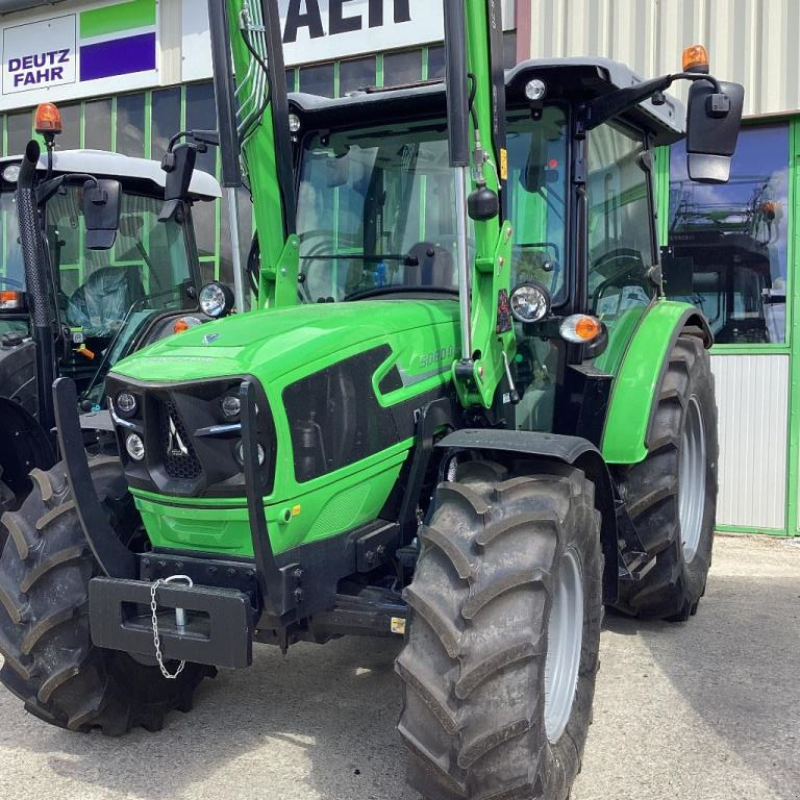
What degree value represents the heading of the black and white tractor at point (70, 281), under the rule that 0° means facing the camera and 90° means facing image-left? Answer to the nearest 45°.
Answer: approximately 45°

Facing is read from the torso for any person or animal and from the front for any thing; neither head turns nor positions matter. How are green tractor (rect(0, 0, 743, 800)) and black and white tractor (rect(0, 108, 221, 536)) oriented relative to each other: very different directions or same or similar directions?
same or similar directions

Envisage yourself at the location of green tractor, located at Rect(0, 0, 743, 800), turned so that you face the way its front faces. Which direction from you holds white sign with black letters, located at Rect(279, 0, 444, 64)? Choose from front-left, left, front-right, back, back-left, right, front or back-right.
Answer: back-right

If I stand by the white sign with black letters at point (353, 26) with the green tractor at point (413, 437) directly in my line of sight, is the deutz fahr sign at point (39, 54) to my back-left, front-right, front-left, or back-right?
back-right

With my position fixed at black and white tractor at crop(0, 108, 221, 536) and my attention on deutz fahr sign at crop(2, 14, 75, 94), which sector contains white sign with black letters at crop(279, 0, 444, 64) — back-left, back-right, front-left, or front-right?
front-right

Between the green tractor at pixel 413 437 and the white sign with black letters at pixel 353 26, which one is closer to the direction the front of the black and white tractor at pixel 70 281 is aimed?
the green tractor

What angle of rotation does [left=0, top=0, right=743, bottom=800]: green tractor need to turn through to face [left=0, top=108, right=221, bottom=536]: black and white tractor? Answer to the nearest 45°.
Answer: approximately 90° to its right

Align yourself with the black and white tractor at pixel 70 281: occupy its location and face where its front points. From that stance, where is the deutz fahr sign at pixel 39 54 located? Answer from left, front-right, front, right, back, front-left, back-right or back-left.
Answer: back-right

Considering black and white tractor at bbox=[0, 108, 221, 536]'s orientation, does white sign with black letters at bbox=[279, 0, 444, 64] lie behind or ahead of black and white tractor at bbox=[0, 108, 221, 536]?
behind

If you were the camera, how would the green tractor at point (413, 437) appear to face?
facing the viewer and to the left of the viewer

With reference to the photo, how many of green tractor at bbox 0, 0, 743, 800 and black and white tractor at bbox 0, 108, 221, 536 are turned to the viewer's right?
0
